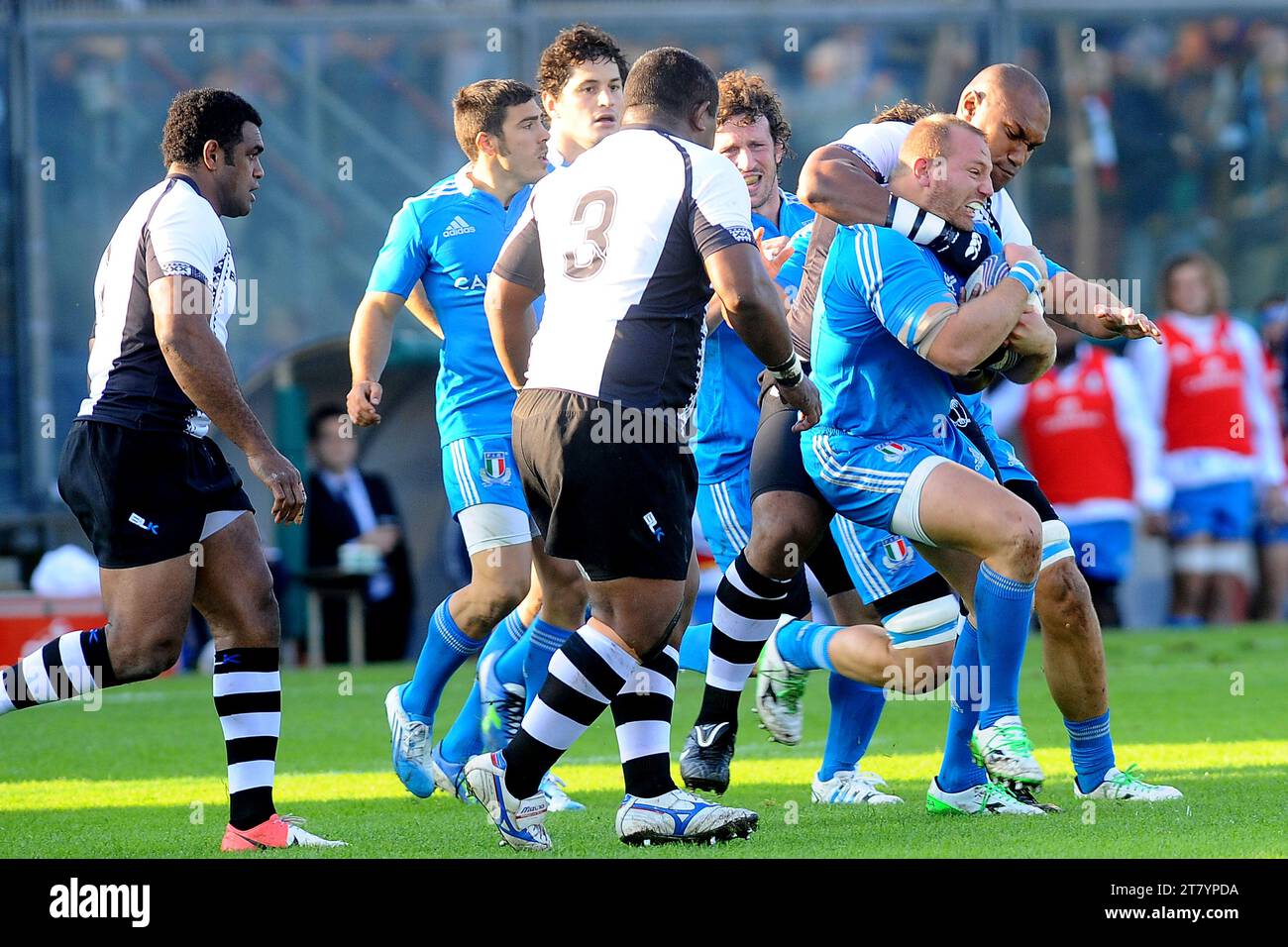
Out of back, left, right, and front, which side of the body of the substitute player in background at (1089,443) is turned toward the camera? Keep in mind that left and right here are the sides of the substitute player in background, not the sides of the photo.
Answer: front

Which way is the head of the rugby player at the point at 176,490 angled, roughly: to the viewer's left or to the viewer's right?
to the viewer's right

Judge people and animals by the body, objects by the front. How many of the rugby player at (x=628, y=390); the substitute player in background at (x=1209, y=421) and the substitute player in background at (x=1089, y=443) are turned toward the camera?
2

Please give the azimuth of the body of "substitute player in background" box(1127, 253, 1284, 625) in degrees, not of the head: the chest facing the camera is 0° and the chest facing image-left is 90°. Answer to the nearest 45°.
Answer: approximately 0°

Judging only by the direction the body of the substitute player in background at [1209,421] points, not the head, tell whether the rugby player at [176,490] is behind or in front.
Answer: in front

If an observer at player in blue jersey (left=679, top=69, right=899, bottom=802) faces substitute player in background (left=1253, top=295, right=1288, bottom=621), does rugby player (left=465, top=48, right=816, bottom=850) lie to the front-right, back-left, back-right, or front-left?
back-left

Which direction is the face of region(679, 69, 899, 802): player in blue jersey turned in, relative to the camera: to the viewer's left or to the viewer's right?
to the viewer's left

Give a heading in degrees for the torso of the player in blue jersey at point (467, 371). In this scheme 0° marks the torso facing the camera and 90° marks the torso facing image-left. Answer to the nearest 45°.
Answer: approximately 315°
